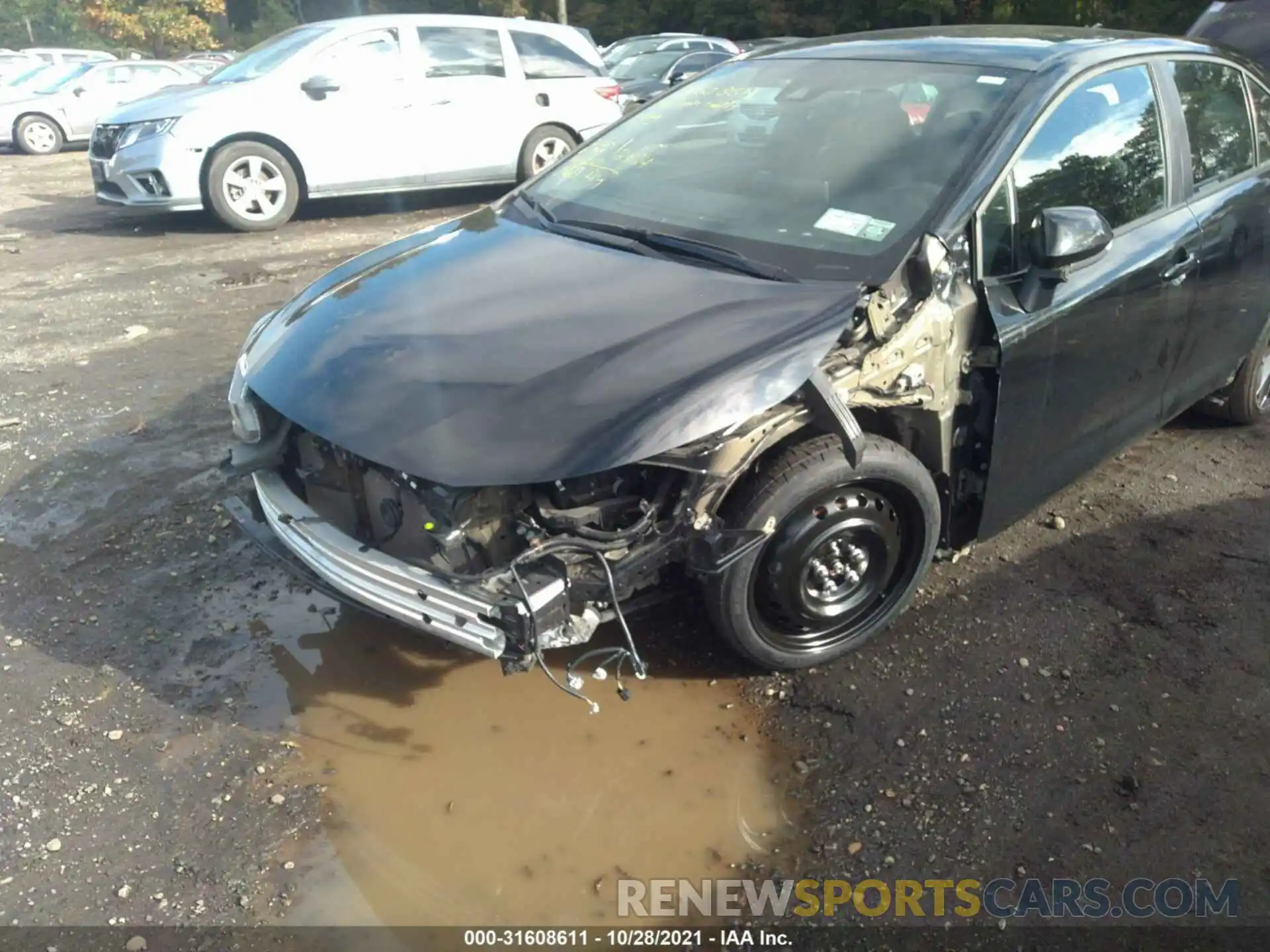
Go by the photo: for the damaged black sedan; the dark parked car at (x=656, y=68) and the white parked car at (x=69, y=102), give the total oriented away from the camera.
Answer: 0

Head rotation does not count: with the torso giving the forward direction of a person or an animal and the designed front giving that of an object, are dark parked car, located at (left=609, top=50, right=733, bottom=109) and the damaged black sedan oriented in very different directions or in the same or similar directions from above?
same or similar directions

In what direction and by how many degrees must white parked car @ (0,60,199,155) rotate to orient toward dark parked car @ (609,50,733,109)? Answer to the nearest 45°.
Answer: approximately 135° to its left

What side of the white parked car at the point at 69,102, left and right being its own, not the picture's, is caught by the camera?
left

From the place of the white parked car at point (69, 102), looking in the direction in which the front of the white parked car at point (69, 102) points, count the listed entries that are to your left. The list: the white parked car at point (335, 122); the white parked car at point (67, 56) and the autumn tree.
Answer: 1

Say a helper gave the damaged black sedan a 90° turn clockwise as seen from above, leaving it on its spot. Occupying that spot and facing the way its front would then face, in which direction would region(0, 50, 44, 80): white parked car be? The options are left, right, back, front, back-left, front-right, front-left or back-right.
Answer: front

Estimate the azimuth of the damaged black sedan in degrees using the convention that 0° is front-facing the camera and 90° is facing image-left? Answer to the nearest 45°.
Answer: approximately 45°

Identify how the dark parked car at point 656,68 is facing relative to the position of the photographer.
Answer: facing the viewer and to the left of the viewer

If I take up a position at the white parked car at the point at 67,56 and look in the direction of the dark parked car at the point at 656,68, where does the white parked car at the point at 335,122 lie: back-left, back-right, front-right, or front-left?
front-right

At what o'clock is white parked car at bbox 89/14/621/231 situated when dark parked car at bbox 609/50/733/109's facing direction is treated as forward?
The white parked car is roughly at 11 o'clock from the dark parked car.

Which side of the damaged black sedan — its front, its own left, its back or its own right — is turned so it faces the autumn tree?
right

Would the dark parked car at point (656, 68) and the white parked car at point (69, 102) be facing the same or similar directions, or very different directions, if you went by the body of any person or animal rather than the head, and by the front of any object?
same or similar directions

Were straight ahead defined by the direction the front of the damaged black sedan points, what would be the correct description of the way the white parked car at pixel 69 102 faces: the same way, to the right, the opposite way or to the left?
the same way

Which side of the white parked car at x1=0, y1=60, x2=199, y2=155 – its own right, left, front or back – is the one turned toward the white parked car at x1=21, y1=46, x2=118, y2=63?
right
